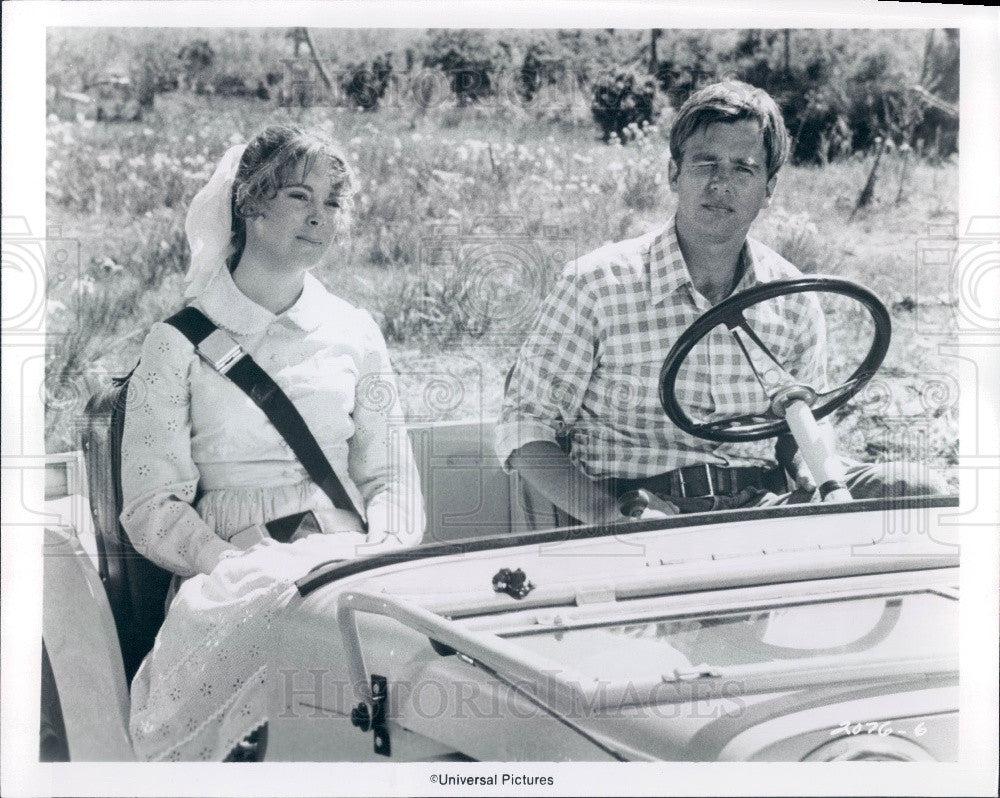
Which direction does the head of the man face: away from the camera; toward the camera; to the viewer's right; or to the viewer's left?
toward the camera

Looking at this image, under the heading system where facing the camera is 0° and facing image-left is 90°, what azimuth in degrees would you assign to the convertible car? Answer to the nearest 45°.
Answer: approximately 315°

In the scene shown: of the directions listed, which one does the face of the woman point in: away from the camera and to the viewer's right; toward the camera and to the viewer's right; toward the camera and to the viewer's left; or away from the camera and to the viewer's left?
toward the camera and to the viewer's right
